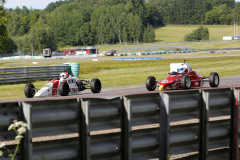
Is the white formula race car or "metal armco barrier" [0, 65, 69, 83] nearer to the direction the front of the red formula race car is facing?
the white formula race car

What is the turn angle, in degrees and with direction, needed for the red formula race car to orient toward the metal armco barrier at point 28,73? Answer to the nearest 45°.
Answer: approximately 90° to its right

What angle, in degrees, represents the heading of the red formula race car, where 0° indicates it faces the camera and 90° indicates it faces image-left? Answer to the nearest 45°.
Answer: approximately 45°

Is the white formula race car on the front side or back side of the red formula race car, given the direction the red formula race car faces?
on the front side

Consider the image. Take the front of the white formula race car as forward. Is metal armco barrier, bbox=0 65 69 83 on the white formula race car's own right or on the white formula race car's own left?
on the white formula race car's own right

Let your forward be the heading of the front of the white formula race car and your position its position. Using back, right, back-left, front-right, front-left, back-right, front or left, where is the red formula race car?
back-left
